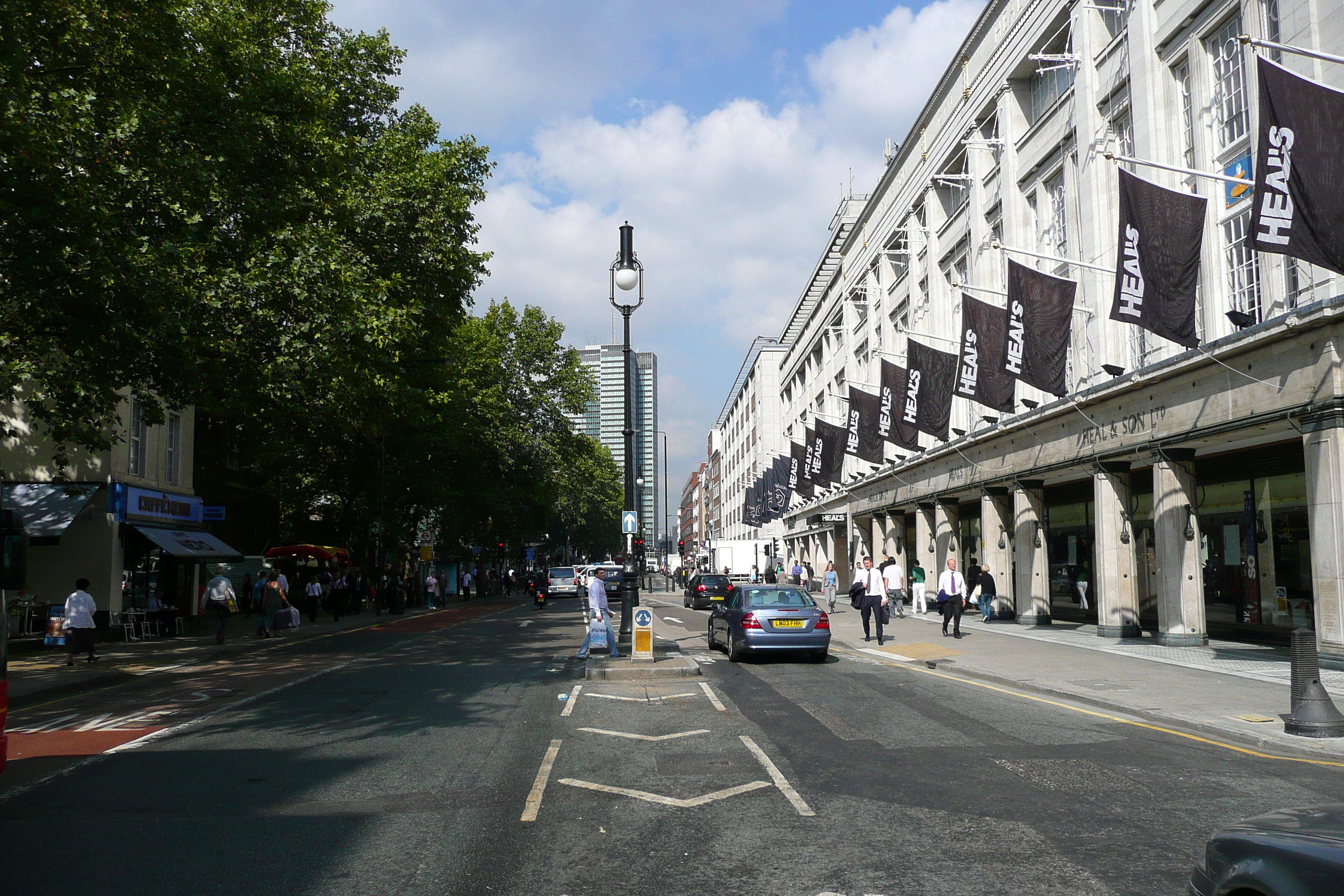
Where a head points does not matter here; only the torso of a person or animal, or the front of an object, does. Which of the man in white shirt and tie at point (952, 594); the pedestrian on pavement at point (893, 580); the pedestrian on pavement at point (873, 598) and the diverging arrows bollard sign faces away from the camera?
the pedestrian on pavement at point (893, 580)

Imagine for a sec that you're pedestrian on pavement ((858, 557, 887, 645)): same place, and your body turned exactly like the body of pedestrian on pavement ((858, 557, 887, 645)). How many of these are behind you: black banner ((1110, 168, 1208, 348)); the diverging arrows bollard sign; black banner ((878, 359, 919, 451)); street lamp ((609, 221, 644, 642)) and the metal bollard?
1

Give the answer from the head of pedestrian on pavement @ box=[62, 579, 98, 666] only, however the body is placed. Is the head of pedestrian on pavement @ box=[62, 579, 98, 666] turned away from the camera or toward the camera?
away from the camera

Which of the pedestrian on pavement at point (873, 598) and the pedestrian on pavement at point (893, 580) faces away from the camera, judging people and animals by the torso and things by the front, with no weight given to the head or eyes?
the pedestrian on pavement at point (893, 580)

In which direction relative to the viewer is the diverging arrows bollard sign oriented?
toward the camera

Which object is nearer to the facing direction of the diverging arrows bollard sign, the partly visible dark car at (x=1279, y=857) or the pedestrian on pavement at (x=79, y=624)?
the partly visible dark car

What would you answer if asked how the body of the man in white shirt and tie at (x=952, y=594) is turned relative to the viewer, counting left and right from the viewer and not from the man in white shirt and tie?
facing the viewer

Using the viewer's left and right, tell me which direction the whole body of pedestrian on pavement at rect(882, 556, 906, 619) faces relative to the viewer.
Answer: facing away from the viewer

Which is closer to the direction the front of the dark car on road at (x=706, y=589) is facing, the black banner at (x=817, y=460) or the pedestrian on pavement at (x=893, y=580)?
the black banner

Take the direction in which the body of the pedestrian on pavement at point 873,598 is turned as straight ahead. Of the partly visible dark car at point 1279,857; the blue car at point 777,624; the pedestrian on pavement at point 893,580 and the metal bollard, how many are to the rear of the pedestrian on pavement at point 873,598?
1

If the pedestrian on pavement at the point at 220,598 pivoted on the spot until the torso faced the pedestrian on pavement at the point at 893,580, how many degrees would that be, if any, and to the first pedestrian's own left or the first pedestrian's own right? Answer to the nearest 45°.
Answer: approximately 90° to the first pedestrian's own right

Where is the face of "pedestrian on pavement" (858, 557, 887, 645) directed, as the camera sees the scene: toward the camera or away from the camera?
toward the camera

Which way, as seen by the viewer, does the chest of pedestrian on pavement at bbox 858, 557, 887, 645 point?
toward the camera
